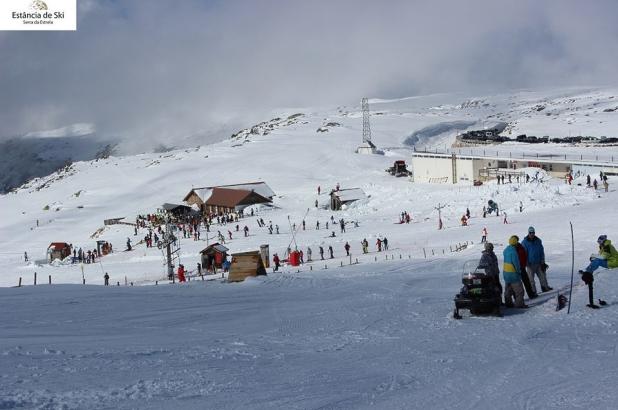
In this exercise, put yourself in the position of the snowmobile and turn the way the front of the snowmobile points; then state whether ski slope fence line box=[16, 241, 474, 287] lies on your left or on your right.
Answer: on your right

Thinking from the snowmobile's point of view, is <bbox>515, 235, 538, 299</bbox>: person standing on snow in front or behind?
behind

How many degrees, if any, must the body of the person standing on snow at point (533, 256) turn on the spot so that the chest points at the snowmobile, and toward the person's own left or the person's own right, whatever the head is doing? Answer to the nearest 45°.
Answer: approximately 45° to the person's own right

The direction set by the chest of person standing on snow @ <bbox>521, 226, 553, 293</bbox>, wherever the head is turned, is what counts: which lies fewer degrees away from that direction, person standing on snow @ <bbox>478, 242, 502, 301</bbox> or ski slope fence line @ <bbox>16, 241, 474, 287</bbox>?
the person standing on snow

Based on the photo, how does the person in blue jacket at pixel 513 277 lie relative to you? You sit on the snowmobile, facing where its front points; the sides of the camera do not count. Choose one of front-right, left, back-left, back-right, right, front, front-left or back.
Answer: back

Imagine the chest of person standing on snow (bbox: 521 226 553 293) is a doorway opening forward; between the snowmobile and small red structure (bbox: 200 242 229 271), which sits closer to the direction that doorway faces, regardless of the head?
the snowmobile

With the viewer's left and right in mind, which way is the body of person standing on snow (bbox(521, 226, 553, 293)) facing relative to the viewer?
facing the viewer

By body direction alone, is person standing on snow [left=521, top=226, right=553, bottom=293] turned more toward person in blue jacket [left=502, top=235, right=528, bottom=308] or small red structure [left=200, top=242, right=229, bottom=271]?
the person in blue jacket

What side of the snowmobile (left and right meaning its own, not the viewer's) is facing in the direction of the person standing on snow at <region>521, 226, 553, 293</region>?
back

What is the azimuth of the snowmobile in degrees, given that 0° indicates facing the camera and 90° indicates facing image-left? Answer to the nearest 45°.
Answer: approximately 45°

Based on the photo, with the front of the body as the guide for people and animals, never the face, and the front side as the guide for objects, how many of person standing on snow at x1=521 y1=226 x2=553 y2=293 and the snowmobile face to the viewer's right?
0
